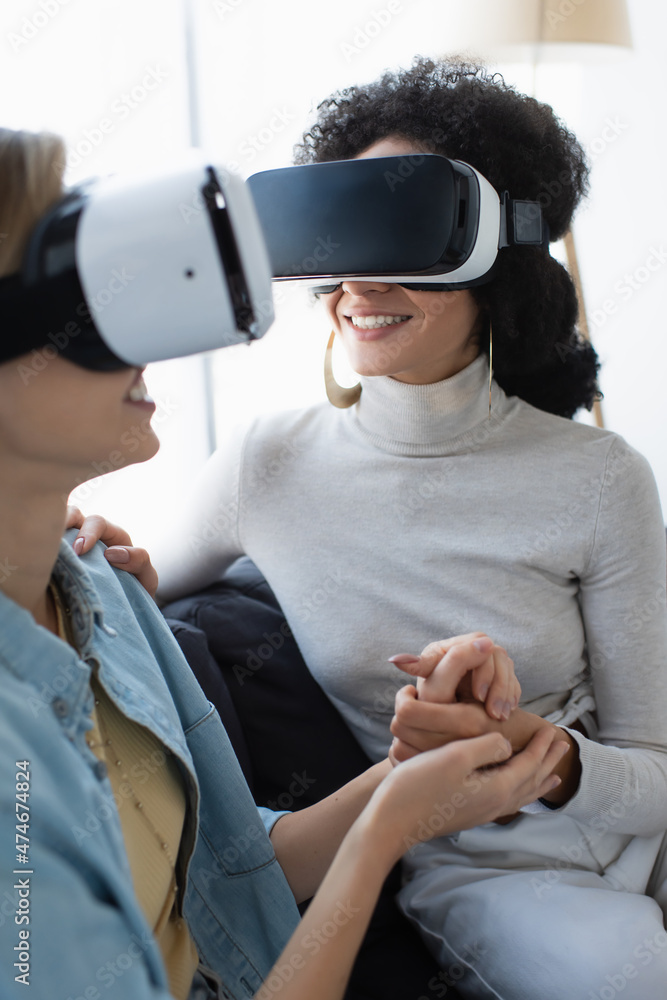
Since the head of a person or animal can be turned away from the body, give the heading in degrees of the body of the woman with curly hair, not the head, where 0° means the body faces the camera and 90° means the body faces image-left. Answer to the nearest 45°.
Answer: approximately 45°

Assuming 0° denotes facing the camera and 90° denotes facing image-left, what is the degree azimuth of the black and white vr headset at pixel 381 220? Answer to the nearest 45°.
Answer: approximately 45°
